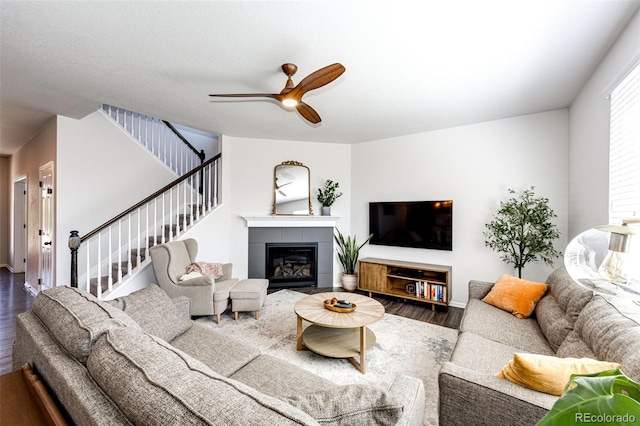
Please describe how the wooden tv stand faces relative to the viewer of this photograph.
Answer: facing the viewer and to the left of the viewer

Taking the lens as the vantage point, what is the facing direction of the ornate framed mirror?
facing the viewer

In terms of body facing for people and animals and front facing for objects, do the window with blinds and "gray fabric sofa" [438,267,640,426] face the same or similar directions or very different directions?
same or similar directions

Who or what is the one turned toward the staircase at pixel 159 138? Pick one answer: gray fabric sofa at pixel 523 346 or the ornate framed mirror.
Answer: the gray fabric sofa

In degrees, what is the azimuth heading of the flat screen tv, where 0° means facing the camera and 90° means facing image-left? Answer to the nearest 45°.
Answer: approximately 45°

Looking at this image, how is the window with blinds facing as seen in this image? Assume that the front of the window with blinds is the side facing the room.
to the viewer's left

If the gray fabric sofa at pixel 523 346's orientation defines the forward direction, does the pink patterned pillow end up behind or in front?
in front

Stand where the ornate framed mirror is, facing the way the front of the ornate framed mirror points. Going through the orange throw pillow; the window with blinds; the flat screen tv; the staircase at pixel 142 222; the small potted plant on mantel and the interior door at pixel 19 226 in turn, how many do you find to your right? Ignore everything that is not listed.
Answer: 2

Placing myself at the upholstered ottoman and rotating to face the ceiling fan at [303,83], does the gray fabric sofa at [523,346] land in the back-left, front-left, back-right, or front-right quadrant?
front-left

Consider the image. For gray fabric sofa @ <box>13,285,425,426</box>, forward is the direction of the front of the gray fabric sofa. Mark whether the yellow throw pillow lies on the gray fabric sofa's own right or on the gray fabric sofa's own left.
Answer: on the gray fabric sofa's own right

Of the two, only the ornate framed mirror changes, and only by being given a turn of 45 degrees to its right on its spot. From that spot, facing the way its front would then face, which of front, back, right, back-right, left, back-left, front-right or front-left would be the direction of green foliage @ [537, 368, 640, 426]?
front-left

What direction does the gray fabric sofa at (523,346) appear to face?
to the viewer's left

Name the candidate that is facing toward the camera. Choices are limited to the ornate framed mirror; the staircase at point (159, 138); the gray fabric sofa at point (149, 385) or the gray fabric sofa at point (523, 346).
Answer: the ornate framed mirror

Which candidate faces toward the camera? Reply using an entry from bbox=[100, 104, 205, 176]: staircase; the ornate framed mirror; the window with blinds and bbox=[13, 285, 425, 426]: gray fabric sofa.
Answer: the ornate framed mirror

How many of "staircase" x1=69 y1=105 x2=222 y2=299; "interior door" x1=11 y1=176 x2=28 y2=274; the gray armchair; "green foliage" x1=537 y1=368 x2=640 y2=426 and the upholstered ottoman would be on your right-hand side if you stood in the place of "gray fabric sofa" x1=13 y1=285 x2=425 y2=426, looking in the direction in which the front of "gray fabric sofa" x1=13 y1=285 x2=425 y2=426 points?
1

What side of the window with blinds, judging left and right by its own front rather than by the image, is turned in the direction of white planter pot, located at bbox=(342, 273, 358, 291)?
front
